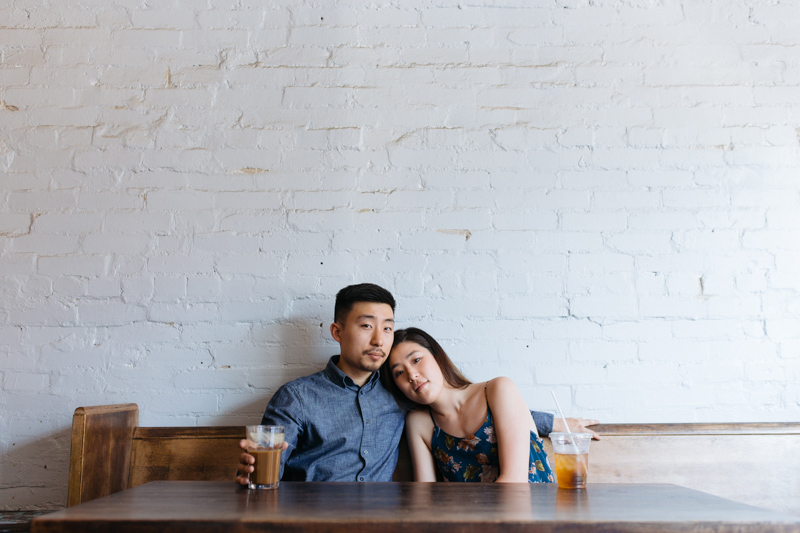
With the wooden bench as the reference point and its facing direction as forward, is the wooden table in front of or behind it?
in front

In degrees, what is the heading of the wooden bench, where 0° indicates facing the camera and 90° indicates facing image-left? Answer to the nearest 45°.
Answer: approximately 0°
